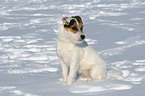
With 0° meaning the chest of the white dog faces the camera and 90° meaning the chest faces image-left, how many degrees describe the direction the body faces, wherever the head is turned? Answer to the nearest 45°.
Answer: approximately 45°
